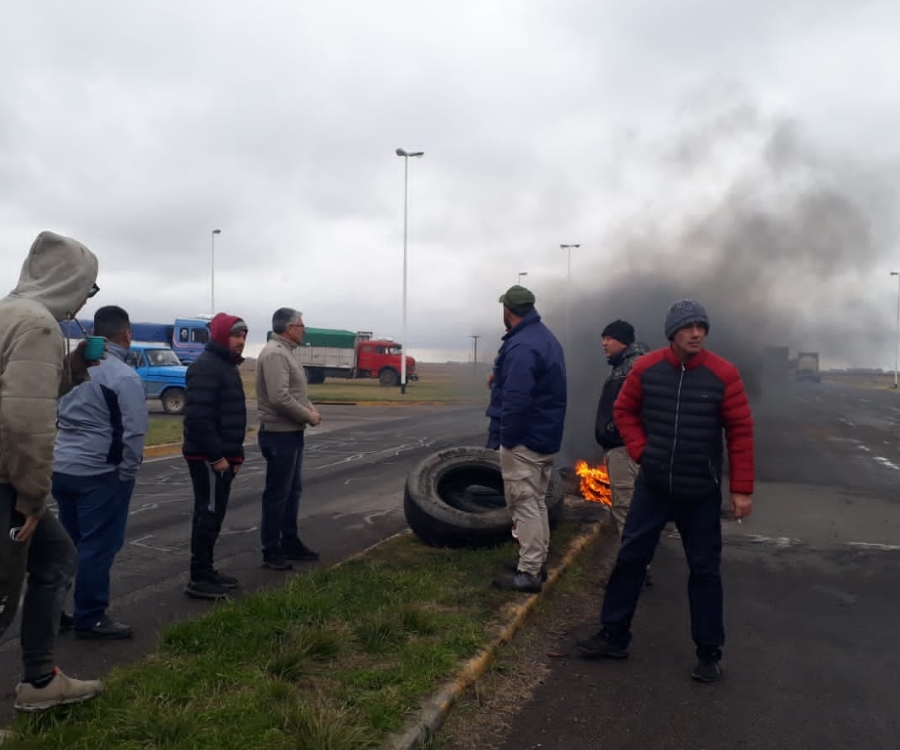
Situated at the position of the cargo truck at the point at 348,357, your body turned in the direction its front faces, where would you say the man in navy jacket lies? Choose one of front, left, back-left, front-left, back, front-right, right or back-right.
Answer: right

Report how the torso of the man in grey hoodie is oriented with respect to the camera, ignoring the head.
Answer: to the viewer's right

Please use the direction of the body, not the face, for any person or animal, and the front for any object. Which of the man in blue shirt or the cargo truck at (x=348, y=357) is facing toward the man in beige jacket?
the man in blue shirt

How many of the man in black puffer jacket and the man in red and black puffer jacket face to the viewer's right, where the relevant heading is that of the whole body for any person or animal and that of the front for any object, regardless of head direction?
1

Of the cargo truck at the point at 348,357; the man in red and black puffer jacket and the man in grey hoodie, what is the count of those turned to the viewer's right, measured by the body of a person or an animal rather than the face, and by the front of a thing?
2

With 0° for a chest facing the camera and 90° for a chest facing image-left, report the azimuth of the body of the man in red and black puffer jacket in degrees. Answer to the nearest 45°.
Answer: approximately 0°

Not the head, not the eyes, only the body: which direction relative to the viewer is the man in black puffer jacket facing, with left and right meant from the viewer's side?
facing to the right of the viewer

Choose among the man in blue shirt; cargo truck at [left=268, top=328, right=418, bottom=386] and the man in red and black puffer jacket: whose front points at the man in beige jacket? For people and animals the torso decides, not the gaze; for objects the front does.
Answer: the man in blue shirt
